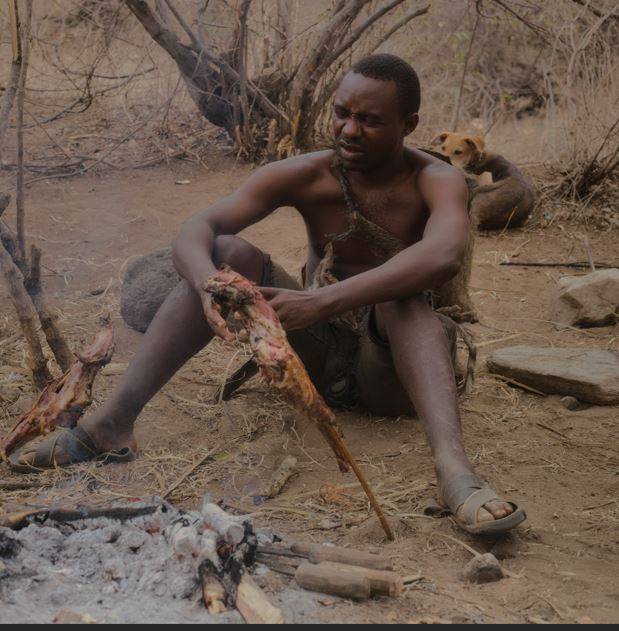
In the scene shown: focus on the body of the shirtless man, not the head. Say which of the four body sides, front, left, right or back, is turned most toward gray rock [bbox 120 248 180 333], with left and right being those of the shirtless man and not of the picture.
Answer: right

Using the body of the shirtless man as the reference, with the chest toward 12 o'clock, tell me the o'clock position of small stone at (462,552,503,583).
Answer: The small stone is roughly at 10 o'clock from the shirtless man.

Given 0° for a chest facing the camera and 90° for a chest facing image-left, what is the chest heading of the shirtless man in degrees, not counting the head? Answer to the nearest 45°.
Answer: approximately 45°

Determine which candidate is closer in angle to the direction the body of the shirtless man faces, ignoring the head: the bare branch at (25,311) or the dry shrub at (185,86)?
the bare branch

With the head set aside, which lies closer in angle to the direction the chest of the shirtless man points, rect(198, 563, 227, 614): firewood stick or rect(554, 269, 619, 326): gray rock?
the firewood stick

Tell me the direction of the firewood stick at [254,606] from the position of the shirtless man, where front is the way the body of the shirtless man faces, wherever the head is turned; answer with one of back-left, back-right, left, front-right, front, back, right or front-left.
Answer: front-left

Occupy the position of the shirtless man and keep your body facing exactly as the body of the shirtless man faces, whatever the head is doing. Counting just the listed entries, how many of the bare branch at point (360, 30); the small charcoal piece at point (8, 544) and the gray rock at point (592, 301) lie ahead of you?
1

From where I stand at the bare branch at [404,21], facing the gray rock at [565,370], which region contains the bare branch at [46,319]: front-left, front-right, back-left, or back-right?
front-right

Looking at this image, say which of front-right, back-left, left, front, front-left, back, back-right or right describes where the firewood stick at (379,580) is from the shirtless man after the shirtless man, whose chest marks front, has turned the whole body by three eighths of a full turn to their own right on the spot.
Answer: back

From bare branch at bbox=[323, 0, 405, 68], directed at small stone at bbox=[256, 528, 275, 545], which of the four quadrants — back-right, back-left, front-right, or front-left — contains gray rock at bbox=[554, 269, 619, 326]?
front-left

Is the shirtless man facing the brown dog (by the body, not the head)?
no

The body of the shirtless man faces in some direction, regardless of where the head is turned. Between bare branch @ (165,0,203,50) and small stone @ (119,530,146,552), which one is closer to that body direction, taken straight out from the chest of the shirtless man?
the small stone

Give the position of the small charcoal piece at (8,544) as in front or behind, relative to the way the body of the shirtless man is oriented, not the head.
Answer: in front

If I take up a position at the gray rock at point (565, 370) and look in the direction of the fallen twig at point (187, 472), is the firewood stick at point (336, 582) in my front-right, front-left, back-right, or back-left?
front-left

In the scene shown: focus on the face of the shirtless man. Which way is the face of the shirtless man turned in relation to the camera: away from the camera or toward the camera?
toward the camera

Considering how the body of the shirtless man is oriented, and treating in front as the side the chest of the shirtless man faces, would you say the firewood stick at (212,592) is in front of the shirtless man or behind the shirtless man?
in front

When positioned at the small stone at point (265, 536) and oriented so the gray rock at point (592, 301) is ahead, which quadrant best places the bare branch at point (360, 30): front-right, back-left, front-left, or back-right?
front-left

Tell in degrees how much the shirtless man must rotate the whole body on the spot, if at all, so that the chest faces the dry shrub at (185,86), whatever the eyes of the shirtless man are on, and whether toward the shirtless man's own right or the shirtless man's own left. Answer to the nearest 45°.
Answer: approximately 135° to the shirtless man's own right

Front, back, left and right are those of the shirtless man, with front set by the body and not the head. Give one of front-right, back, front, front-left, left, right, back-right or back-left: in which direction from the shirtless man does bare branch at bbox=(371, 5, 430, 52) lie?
back-right
